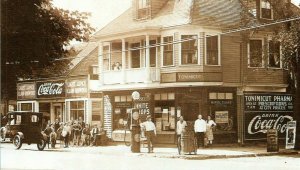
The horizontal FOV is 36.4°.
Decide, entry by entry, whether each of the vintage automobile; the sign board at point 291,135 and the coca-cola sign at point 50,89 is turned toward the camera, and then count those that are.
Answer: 2

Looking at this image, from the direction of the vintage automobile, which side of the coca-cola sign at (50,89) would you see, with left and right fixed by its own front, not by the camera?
front

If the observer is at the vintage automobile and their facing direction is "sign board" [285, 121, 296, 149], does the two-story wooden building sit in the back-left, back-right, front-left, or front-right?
front-left

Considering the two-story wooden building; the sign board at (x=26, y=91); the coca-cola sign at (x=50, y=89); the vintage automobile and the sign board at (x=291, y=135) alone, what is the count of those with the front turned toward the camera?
4

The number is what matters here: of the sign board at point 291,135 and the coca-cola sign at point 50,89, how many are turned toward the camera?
2

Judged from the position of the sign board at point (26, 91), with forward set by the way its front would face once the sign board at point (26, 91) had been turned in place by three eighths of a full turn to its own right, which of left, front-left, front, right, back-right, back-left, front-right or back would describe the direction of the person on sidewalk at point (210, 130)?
back

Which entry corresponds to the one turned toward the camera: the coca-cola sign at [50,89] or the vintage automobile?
the coca-cola sign

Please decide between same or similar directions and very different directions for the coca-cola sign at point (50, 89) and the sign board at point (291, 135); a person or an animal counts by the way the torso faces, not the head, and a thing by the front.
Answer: same or similar directions

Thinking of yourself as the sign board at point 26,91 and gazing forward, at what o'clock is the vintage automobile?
The vintage automobile is roughly at 12 o'clock from the sign board.

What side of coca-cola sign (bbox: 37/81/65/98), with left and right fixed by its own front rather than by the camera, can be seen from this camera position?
front

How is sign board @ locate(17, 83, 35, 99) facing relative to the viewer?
toward the camera

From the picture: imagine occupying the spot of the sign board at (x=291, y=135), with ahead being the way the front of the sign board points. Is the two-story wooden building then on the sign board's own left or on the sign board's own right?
on the sign board's own right

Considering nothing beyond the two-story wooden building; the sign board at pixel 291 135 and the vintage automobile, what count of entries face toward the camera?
2

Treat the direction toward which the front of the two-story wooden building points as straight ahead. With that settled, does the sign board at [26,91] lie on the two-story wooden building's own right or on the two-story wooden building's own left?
on the two-story wooden building's own right
